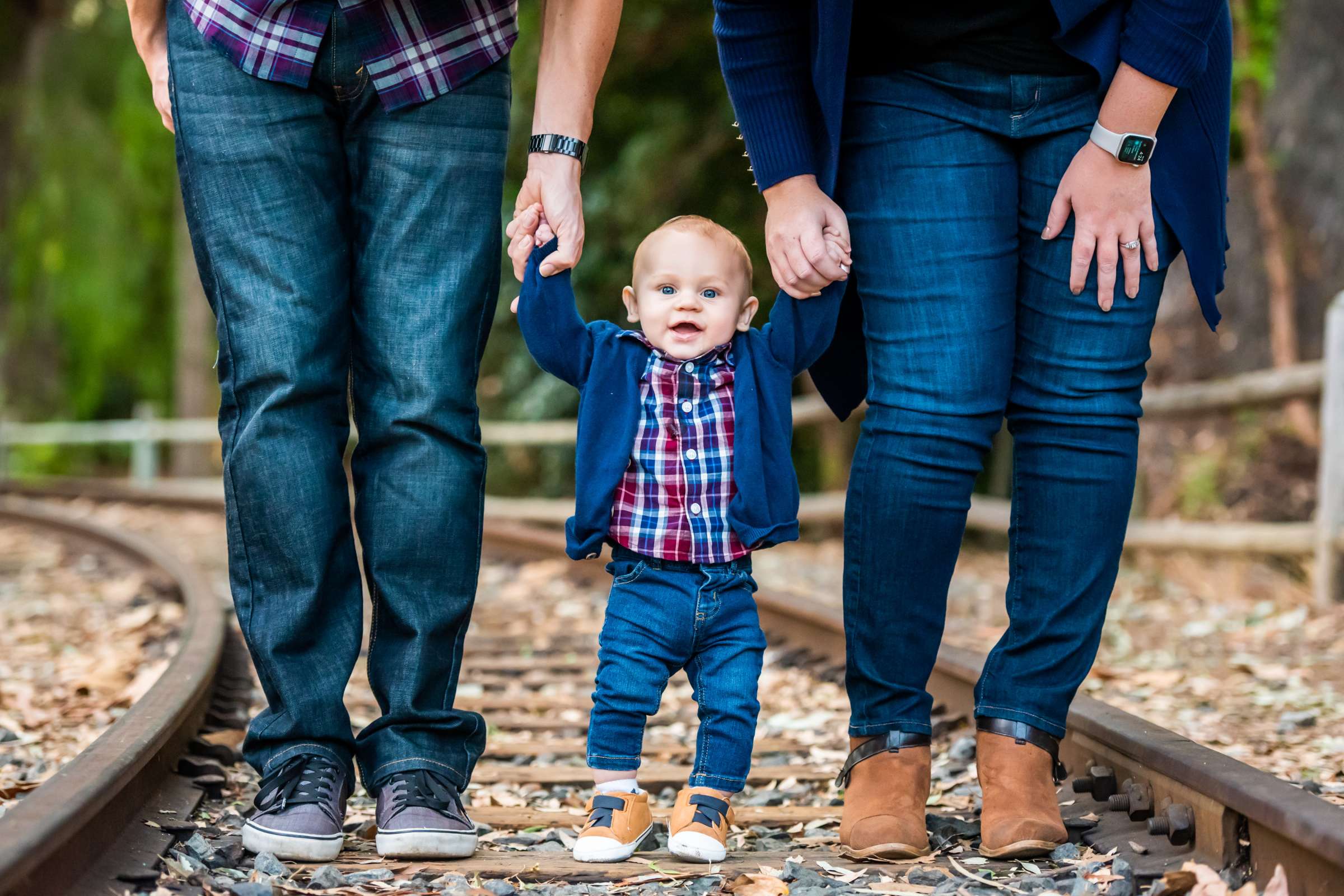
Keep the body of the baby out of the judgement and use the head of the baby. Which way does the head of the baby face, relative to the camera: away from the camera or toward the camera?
toward the camera

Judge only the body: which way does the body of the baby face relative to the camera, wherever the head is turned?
toward the camera

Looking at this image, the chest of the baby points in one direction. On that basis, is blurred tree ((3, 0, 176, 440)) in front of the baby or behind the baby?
behind
